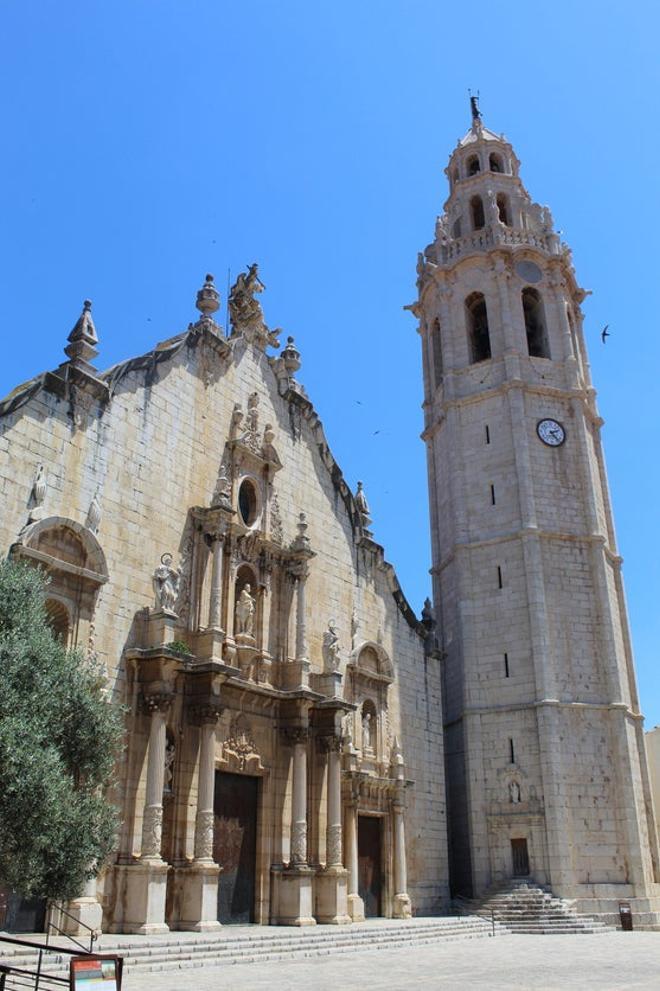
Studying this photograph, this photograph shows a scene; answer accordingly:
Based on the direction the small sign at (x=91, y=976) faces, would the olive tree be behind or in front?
behind

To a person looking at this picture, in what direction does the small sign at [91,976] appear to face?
facing the viewer

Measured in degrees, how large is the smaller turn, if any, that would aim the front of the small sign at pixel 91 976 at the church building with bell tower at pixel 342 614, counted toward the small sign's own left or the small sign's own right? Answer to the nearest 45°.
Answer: approximately 135° to the small sign's own left

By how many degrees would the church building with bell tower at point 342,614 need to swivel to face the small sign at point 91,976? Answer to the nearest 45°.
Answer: approximately 45° to its right

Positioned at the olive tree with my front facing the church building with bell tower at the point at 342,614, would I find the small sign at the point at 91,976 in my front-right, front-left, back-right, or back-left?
back-right

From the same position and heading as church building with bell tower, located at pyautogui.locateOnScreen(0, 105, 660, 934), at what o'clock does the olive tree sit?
The olive tree is roughly at 2 o'clock from the church building with bell tower.

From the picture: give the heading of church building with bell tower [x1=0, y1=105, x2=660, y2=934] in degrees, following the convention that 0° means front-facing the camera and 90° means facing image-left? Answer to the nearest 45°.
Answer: approximately 315°

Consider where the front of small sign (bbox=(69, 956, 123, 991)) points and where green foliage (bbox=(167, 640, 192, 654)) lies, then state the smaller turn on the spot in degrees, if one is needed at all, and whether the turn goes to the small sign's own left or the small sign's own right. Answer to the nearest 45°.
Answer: approximately 180°

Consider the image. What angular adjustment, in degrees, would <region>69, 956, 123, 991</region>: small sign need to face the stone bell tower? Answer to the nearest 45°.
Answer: approximately 135° to its left

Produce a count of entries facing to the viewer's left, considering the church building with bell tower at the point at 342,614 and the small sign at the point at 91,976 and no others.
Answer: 0
